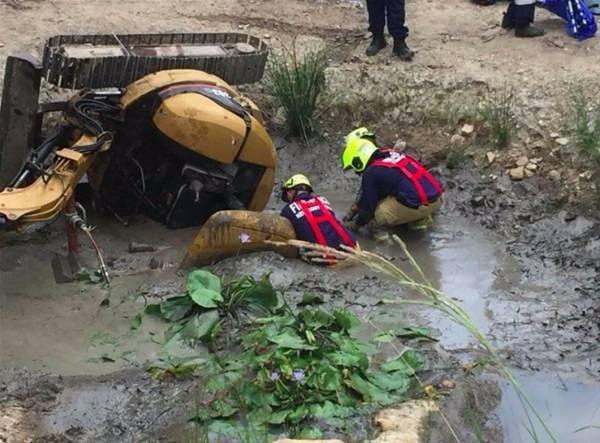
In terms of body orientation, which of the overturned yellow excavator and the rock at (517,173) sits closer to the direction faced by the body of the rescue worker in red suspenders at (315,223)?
the overturned yellow excavator

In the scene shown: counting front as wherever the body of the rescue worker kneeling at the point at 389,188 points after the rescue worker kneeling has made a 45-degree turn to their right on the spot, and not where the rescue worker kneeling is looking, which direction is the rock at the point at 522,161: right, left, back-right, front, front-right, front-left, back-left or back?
right

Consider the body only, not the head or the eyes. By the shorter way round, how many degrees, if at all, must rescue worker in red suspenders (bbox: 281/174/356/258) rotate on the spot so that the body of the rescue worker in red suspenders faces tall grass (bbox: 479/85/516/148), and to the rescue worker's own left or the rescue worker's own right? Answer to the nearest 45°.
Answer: approximately 90° to the rescue worker's own right

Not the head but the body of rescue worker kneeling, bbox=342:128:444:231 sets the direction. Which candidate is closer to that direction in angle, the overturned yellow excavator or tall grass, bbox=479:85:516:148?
the overturned yellow excavator

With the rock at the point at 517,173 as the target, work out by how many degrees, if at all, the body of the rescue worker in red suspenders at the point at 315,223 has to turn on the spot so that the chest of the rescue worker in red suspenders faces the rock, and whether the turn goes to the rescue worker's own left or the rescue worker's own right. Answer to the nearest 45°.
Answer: approximately 90° to the rescue worker's own right

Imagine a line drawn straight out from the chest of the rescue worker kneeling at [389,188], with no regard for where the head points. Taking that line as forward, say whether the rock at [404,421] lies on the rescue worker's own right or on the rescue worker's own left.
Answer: on the rescue worker's own left

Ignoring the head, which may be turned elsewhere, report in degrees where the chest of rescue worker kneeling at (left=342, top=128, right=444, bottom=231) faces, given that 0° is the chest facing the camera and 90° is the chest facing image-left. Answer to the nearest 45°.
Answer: approximately 90°

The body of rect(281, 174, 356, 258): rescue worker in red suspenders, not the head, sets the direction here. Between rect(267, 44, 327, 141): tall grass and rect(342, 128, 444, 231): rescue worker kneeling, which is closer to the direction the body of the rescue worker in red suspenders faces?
the tall grass

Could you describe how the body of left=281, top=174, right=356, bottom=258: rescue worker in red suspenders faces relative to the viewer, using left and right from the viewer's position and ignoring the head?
facing away from the viewer and to the left of the viewer

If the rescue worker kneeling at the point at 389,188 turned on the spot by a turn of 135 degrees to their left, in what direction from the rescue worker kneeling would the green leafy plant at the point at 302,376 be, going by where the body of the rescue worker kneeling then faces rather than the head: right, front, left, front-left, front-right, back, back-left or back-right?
front-right

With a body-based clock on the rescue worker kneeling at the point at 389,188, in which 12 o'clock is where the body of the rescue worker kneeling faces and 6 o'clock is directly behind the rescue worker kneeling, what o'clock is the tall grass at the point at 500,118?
The tall grass is roughly at 4 o'clock from the rescue worker kneeling.

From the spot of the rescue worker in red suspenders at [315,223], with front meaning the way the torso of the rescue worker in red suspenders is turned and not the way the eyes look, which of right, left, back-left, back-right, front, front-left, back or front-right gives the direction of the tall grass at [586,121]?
right

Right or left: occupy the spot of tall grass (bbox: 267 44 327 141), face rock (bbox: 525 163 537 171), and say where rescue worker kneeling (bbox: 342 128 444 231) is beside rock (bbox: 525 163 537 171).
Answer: right

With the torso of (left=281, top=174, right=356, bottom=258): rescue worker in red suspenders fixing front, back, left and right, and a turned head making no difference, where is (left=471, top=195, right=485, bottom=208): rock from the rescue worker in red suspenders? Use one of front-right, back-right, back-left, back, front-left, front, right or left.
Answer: right

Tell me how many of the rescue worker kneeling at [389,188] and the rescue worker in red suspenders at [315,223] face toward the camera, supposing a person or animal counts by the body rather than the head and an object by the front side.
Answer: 0

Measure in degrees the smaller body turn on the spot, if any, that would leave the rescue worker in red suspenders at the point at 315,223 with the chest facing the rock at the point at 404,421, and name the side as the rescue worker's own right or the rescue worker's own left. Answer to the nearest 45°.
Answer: approximately 135° to the rescue worker's own left
